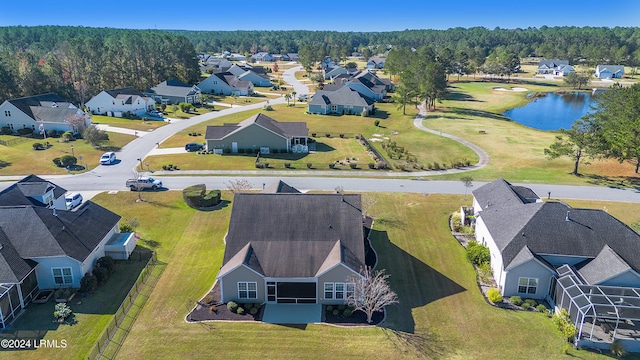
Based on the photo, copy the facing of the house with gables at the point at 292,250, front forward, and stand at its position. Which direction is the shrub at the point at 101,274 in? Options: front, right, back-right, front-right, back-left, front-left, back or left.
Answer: left

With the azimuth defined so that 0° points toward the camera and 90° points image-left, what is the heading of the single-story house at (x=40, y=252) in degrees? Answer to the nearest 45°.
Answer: approximately 225°

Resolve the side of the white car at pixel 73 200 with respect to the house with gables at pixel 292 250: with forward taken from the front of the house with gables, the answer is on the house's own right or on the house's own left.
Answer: on the house's own left

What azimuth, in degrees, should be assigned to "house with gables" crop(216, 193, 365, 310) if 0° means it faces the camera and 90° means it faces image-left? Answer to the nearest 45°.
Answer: approximately 180°

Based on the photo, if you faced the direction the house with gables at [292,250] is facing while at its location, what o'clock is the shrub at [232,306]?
The shrub is roughly at 8 o'clock from the house with gables.

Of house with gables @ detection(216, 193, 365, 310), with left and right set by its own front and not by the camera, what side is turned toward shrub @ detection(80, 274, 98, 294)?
left

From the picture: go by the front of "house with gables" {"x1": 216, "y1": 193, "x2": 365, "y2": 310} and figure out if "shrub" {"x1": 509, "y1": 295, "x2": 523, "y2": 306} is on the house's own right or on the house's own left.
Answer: on the house's own right

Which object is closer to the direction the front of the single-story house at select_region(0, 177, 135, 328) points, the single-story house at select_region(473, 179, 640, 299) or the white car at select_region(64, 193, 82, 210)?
the white car

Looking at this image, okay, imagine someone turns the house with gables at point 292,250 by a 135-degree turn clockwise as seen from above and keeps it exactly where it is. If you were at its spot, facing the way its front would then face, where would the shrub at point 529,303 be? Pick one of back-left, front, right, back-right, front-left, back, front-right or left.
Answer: front-left

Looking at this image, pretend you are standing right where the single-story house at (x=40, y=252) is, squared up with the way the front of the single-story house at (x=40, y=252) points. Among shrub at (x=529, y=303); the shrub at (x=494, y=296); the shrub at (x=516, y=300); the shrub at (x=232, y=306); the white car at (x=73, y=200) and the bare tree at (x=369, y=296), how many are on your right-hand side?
5
